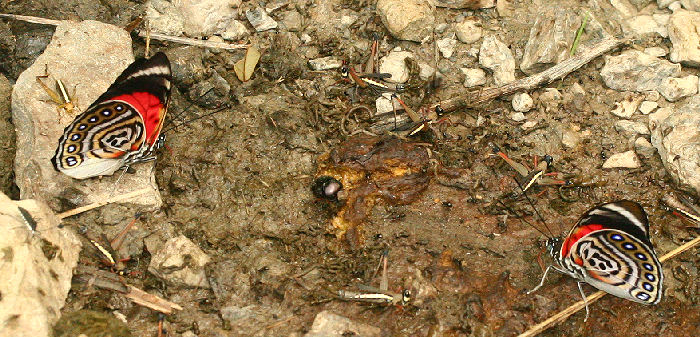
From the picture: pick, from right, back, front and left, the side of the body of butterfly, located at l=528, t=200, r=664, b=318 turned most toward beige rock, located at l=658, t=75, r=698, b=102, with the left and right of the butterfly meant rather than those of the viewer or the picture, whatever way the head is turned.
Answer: right

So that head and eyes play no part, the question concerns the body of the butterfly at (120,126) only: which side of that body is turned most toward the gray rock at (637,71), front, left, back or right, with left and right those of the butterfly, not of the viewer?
front

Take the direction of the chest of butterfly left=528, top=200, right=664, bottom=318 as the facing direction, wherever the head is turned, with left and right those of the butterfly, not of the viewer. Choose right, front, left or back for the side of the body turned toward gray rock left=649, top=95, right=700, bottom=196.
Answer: right

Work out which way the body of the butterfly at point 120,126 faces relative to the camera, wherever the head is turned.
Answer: to the viewer's right

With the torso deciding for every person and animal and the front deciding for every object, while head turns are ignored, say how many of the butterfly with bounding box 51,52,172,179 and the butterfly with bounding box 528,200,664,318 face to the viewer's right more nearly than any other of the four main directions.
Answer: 1

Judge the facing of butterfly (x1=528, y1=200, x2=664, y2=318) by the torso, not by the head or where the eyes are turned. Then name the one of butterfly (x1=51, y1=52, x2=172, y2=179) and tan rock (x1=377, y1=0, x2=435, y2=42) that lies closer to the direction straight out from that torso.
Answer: the butterfly

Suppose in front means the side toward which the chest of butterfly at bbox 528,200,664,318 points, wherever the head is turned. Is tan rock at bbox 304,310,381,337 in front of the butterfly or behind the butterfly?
in front

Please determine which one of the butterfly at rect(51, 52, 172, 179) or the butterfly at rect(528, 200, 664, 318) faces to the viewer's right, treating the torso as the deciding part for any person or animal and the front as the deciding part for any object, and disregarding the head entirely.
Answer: the butterfly at rect(51, 52, 172, 179)

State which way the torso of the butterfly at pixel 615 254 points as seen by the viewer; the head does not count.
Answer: to the viewer's left

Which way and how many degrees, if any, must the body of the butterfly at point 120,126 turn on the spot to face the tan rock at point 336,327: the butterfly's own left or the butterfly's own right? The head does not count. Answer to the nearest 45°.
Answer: approximately 90° to the butterfly's own right

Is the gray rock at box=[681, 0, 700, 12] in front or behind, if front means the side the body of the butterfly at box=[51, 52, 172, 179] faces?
in front

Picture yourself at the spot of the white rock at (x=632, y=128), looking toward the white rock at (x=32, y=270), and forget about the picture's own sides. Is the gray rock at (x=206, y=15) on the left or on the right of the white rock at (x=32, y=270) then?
right
